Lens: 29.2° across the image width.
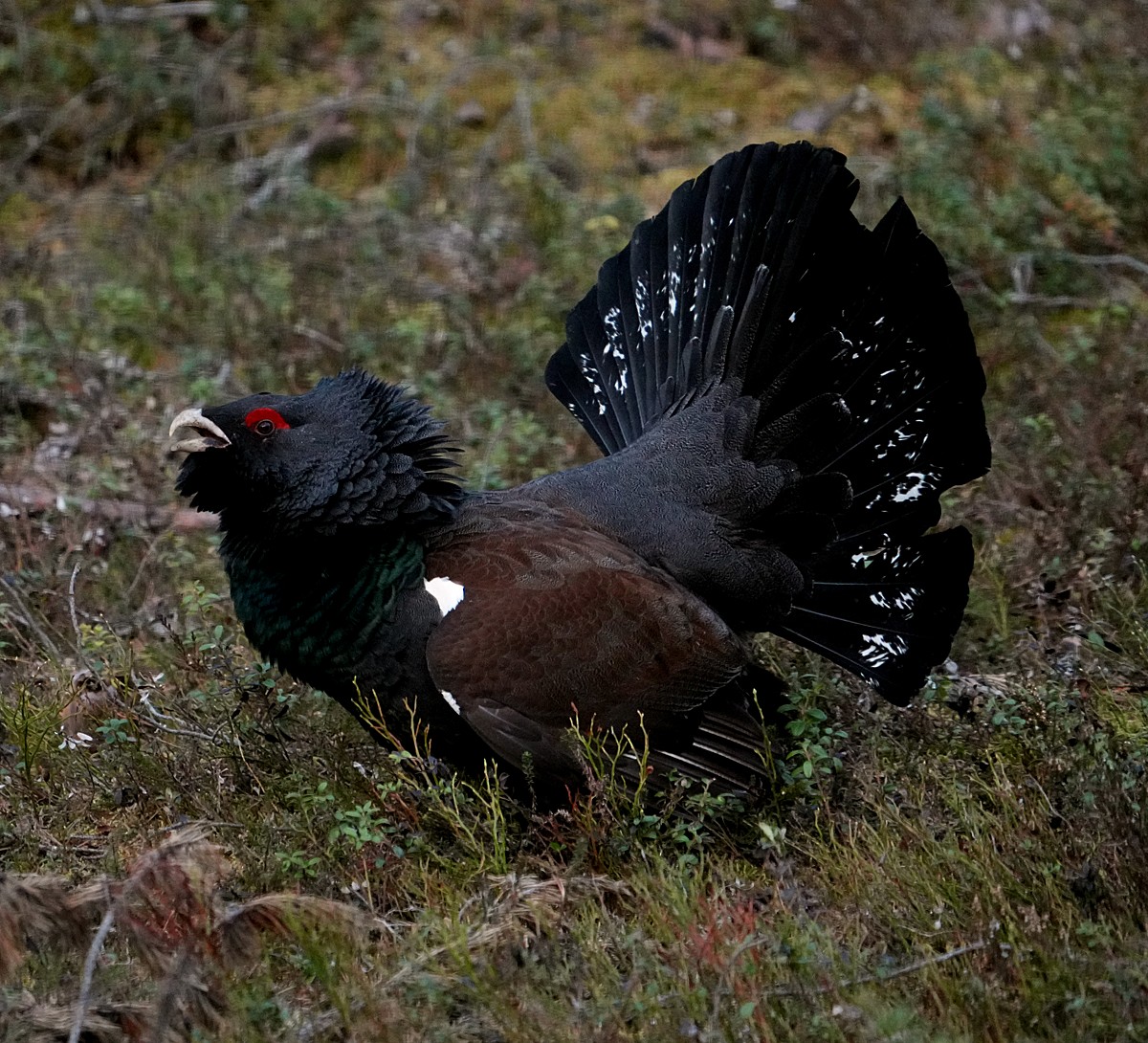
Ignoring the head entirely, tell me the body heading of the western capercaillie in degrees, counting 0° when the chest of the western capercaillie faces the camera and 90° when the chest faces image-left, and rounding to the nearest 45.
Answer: approximately 90°

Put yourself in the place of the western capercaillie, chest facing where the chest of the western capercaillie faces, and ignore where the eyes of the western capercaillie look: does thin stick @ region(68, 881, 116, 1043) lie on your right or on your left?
on your left

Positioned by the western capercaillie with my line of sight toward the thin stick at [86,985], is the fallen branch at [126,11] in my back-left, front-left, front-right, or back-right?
back-right

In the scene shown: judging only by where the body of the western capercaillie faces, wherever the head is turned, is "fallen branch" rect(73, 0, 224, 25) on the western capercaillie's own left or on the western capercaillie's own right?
on the western capercaillie's own right
